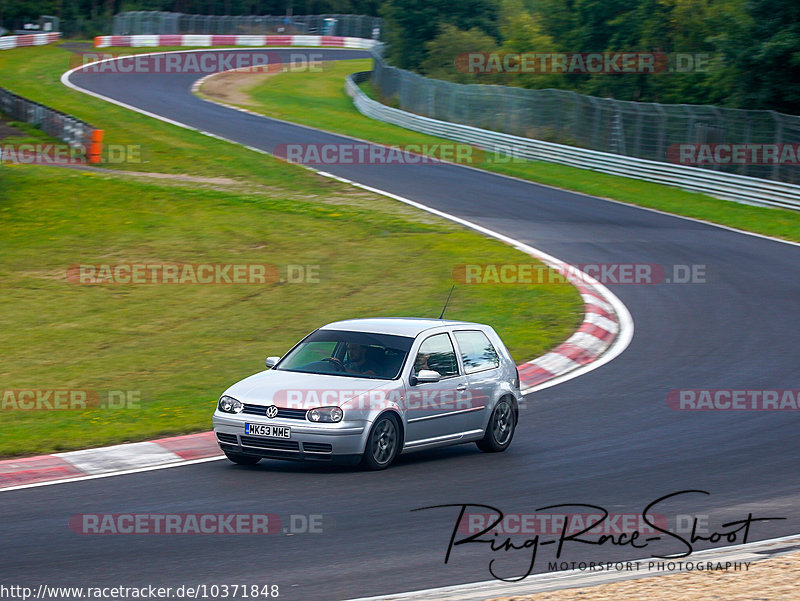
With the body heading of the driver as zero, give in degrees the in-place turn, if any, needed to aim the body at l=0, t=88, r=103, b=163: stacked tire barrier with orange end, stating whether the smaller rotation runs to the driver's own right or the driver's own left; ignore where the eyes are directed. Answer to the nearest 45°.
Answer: approximately 135° to the driver's own right

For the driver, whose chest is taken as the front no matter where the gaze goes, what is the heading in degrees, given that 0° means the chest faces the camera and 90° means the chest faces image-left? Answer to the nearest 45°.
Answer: approximately 45°

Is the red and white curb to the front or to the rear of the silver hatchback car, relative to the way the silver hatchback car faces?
to the rear

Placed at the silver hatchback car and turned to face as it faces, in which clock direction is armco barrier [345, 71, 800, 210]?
The armco barrier is roughly at 5 o'clock from the silver hatchback car.

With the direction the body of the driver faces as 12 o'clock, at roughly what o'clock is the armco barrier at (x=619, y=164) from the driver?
The armco barrier is roughly at 5 o'clock from the driver.

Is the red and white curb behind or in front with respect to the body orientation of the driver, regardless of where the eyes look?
behind

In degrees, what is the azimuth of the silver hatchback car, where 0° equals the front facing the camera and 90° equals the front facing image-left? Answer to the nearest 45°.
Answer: approximately 45°

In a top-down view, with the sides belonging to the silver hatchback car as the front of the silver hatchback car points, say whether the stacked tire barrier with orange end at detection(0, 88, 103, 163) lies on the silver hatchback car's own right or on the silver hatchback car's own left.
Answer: on the silver hatchback car's own right
